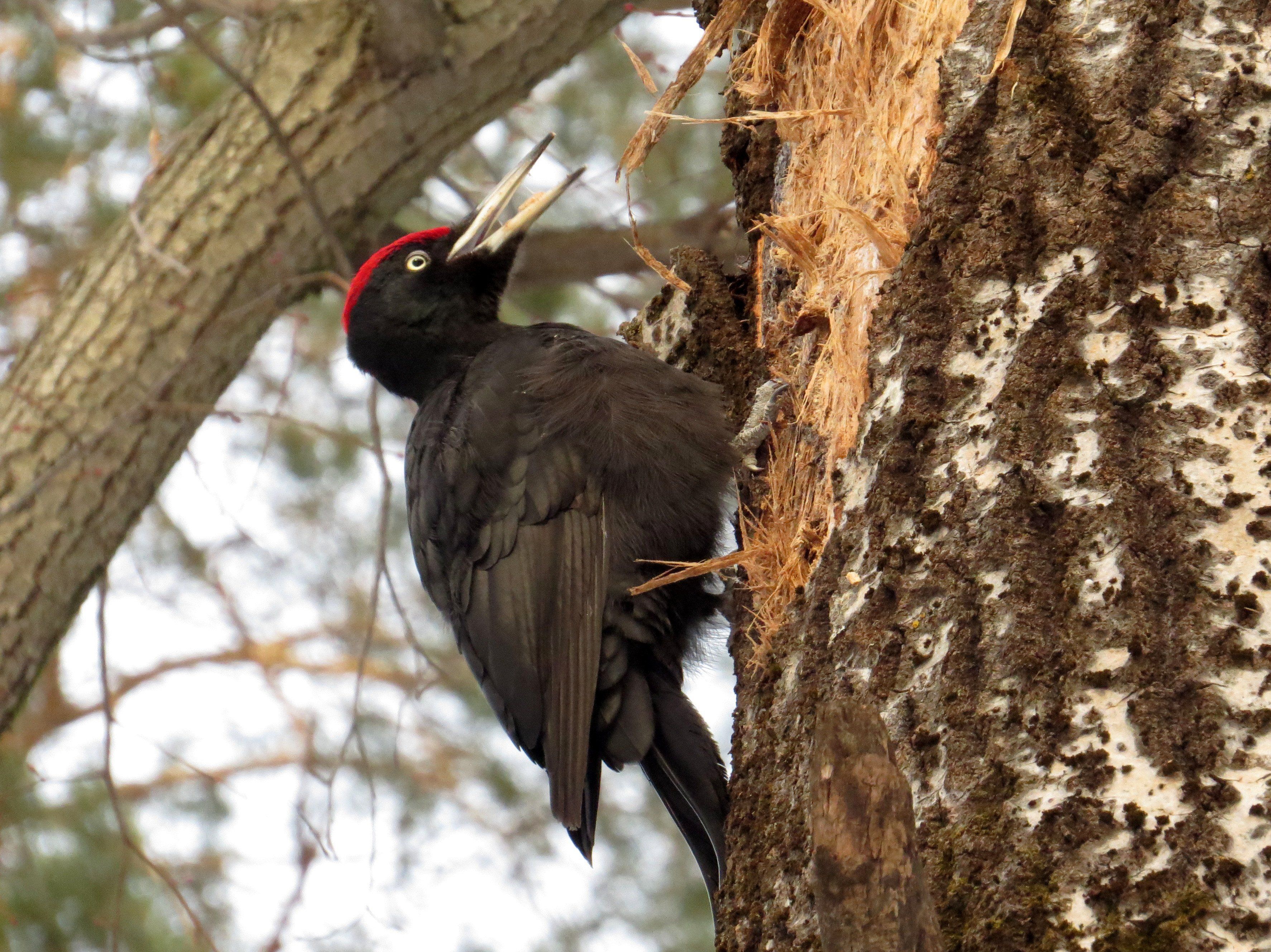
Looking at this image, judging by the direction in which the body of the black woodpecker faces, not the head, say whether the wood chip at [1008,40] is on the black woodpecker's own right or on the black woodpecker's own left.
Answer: on the black woodpecker's own right

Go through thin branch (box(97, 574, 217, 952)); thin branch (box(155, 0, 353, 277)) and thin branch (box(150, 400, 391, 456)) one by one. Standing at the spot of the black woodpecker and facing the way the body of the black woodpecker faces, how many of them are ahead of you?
0

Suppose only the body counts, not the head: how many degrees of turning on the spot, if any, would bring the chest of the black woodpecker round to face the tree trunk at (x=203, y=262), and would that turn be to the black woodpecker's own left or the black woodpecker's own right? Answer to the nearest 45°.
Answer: approximately 180°

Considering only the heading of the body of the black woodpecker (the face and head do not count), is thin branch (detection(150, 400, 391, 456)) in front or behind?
behind

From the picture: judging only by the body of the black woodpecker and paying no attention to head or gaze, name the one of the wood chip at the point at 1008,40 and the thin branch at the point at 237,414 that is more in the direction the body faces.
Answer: the wood chip

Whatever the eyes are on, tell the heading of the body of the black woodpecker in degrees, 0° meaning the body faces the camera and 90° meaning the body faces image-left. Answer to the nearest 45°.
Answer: approximately 270°

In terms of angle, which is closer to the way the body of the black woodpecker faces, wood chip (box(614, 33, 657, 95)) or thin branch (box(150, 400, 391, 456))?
the wood chip

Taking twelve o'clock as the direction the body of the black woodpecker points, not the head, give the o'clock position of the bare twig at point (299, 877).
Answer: The bare twig is roughly at 8 o'clock from the black woodpecker.
